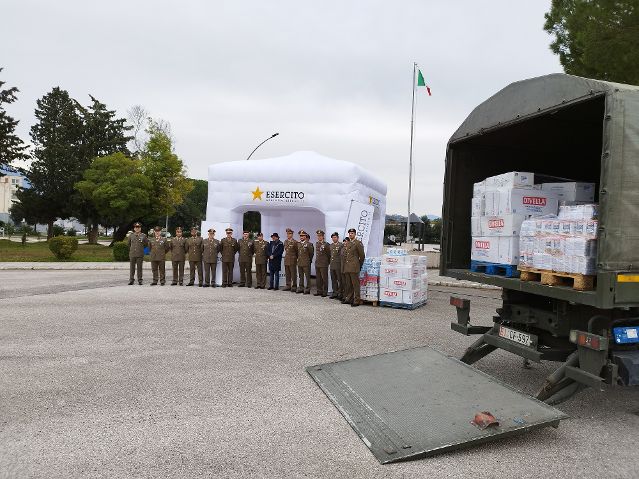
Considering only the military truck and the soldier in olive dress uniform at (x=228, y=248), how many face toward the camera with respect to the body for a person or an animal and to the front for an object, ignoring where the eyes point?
1

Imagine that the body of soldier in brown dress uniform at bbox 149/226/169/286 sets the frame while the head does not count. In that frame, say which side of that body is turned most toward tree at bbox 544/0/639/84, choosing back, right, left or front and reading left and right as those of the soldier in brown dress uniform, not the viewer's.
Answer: left

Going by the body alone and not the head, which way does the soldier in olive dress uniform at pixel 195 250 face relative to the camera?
toward the camera

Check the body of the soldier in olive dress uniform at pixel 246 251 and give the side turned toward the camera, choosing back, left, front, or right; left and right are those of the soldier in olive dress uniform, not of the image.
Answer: front

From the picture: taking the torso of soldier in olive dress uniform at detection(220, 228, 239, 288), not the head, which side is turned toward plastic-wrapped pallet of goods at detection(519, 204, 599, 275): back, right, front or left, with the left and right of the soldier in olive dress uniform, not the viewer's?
front

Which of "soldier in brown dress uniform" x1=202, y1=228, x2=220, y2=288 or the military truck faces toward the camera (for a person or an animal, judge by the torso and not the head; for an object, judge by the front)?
the soldier in brown dress uniform

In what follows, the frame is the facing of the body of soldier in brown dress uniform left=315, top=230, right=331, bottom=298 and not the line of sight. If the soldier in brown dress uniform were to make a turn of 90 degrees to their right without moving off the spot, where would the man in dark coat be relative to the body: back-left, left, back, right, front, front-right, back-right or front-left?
front

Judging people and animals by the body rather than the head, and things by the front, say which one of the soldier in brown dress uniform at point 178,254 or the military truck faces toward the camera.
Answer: the soldier in brown dress uniform

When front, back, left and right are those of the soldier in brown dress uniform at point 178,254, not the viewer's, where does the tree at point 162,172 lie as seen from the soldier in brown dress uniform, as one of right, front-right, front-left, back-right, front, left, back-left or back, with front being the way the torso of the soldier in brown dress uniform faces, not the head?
back

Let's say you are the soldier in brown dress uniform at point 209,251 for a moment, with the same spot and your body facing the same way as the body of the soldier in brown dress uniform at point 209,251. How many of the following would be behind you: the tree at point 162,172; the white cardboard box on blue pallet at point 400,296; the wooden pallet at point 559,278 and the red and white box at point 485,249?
1

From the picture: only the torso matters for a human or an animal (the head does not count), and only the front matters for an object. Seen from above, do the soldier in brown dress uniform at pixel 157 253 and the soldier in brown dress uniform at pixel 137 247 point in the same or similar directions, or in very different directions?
same or similar directions

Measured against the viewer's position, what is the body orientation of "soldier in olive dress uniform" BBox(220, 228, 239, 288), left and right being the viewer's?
facing the viewer

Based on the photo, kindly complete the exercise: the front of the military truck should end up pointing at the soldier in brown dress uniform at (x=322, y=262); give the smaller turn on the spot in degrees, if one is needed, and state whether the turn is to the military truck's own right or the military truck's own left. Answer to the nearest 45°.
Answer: approximately 90° to the military truck's own left

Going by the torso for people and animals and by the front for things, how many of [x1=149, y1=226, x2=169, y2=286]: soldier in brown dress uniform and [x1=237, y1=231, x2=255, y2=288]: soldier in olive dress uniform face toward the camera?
2
